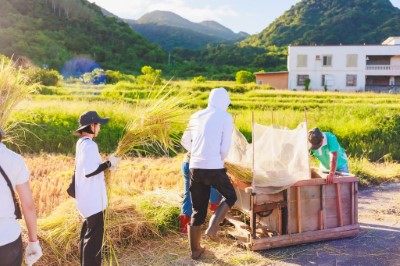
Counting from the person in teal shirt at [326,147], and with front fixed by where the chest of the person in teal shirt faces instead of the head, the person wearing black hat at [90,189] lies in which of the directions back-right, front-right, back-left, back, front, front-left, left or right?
front

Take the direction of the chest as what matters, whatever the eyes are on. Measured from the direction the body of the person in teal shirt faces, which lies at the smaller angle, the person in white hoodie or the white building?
the person in white hoodie

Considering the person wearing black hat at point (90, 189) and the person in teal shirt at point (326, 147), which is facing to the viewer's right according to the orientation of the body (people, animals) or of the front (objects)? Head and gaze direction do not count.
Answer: the person wearing black hat

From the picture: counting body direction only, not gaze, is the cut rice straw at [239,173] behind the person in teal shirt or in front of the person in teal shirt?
in front

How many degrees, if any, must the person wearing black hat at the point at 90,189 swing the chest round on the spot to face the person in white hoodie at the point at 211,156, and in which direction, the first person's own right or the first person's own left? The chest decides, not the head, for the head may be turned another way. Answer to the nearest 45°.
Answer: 0° — they already face them

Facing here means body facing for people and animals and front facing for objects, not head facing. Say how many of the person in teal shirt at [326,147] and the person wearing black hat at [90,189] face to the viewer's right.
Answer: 1

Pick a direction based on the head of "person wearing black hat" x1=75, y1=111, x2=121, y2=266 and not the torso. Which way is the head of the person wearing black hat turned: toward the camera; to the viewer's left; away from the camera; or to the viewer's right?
to the viewer's right

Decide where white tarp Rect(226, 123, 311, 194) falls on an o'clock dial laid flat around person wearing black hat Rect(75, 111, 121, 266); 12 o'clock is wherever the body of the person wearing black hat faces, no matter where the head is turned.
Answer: The white tarp is roughly at 11 o'clock from the person wearing black hat.

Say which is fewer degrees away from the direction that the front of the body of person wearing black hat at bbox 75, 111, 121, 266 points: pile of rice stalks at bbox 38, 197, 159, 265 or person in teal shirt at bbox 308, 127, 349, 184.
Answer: the person in teal shirt

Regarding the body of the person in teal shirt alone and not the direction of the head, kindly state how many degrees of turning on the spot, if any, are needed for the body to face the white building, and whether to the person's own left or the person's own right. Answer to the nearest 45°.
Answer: approximately 135° to the person's own right

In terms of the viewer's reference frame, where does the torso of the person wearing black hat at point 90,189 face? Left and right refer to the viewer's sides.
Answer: facing to the right of the viewer

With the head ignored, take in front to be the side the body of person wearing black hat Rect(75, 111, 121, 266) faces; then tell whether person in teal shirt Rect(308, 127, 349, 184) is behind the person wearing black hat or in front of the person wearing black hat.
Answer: in front

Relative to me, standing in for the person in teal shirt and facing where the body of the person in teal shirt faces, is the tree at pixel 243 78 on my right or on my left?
on my right

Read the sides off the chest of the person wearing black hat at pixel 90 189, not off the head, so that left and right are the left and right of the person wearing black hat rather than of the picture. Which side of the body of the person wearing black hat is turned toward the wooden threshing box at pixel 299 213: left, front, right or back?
front

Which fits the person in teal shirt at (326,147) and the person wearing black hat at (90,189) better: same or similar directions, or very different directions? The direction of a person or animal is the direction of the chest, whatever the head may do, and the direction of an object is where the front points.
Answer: very different directions

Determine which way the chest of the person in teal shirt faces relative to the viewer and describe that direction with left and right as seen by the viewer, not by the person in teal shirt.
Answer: facing the viewer and to the left of the viewer
